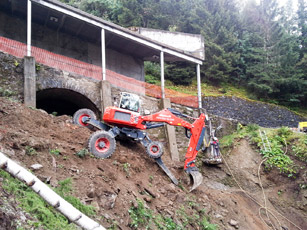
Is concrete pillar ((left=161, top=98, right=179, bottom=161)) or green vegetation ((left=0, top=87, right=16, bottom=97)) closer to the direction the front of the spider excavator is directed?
the concrete pillar

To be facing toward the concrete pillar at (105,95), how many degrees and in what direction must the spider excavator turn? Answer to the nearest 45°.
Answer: approximately 135° to its left

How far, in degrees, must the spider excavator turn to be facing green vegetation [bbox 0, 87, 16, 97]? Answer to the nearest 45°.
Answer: approximately 180°

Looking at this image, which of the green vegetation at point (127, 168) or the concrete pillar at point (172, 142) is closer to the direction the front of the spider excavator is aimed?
the concrete pillar

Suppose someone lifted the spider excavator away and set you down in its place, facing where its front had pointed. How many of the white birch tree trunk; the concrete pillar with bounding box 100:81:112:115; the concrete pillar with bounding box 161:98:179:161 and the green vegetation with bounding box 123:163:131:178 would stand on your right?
2

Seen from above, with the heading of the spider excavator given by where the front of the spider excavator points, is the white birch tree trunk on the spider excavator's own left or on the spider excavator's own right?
on the spider excavator's own right

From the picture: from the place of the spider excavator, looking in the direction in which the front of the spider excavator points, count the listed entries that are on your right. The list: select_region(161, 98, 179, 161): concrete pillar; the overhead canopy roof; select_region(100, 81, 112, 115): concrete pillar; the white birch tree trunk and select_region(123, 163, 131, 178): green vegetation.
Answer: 2

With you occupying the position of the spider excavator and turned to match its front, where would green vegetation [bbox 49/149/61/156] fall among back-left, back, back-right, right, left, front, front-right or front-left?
back-right

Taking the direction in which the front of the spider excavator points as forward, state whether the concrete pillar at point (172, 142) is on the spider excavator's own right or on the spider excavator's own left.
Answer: on the spider excavator's own left

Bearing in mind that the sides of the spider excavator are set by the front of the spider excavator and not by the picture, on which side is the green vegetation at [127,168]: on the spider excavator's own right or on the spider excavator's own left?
on the spider excavator's own right

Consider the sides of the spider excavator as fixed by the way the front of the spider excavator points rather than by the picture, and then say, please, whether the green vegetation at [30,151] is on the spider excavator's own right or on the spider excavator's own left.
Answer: on the spider excavator's own right

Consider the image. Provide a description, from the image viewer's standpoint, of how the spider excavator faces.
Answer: facing to the right of the viewer
